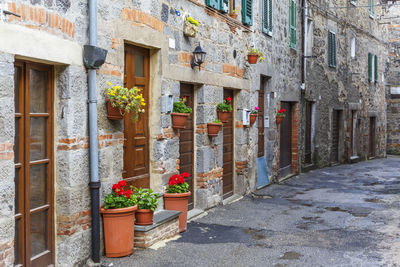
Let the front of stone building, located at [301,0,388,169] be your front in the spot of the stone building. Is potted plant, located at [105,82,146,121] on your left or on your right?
on your right

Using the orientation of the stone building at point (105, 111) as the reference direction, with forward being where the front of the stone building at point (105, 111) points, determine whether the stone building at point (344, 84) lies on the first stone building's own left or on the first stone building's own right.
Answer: on the first stone building's own left

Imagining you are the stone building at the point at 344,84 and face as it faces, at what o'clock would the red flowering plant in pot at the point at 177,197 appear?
The red flowering plant in pot is roughly at 2 o'clock from the stone building.

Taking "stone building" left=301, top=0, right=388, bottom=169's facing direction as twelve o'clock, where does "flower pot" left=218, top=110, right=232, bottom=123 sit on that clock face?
The flower pot is roughly at 2 o'clock from the stone building.

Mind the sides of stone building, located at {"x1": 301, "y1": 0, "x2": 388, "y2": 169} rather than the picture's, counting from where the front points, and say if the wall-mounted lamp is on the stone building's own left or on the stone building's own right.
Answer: on the stone building's own right

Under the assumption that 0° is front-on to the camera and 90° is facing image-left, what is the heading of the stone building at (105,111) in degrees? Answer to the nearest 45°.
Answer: approximately 315°

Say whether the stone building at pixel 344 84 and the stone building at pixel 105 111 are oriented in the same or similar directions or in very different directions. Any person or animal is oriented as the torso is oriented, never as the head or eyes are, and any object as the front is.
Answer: same or similar directions

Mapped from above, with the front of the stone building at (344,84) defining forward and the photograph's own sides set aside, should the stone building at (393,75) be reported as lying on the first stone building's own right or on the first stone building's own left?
on the first stone building's own left

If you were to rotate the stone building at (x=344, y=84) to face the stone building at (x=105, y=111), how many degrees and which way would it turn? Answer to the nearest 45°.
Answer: approximately 45° to its right

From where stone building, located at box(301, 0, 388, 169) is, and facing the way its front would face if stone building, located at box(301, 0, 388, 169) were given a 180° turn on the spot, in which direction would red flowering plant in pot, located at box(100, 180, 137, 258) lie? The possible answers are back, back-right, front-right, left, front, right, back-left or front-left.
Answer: back-left

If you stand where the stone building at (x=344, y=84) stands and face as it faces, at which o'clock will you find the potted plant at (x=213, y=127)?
The potted plant is roughly at 2 o'clock from the stone building.

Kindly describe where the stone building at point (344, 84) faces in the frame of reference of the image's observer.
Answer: facing the viewer and to the right of the viewer

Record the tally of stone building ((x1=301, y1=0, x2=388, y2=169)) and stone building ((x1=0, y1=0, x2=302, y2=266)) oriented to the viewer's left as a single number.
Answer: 0
